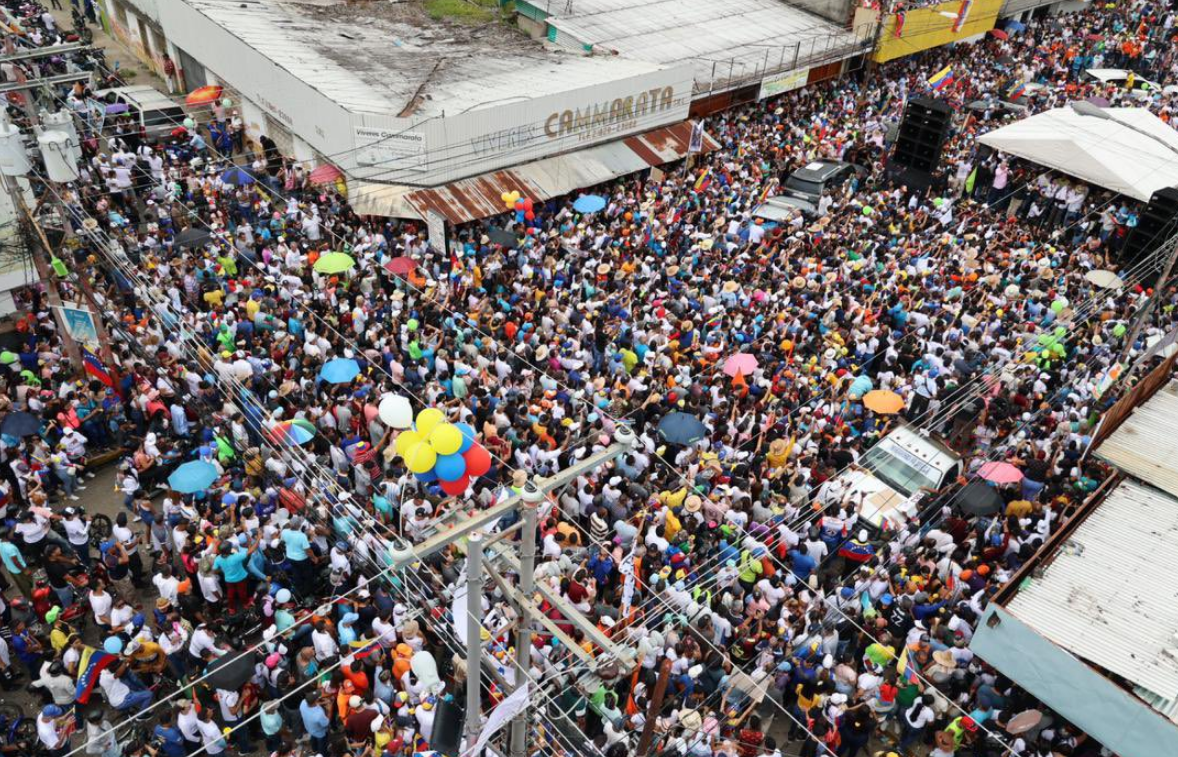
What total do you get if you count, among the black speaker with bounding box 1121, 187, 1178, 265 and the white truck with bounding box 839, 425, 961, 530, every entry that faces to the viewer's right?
0

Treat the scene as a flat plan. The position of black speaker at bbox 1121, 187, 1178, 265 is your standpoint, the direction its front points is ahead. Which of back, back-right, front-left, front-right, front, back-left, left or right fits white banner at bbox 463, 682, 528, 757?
front-left

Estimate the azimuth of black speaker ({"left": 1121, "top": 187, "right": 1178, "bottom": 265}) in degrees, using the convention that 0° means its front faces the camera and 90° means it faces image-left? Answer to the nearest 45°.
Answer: approximately 45°

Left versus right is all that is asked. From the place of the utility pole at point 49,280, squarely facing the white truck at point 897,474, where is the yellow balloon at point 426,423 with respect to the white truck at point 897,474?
right

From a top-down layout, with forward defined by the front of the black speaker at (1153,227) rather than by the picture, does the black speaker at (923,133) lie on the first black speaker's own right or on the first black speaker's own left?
on the first black speaker's own right

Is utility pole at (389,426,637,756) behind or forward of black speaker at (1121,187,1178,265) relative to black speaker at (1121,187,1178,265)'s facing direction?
forward

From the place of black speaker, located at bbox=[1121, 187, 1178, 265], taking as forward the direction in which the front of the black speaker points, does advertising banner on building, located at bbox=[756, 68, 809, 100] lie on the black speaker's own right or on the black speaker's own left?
on the black speaker's own right

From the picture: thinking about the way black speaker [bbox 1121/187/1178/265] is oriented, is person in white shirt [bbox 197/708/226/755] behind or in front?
in front

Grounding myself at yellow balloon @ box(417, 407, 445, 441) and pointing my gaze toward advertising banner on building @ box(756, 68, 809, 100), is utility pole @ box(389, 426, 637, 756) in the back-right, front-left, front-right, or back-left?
back-right

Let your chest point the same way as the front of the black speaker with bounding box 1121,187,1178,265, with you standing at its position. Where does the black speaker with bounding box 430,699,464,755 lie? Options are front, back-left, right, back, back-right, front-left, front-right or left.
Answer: front-left
